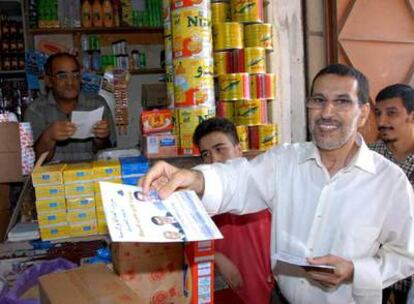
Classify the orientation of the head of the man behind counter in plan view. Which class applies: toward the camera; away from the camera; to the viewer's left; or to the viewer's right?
toward the camera

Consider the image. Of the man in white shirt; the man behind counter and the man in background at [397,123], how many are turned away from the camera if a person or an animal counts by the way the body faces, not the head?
0

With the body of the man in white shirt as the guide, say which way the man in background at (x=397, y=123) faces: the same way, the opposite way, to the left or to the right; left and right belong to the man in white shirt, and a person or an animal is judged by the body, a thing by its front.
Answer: the same way

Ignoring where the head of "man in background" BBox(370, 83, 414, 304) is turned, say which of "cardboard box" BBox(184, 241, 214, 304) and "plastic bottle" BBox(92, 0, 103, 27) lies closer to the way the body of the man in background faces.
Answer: the cardboard box

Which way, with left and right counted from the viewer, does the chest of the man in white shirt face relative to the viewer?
facing the viewer and to the left of the viewer

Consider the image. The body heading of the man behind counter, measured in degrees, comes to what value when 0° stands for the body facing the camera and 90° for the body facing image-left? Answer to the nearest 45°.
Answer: approximately 315°

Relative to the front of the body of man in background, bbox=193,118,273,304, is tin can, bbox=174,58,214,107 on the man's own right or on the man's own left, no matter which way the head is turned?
on the man's own right

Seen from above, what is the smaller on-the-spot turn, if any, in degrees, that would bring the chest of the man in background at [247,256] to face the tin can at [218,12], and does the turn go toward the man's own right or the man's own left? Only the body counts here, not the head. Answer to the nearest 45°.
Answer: approximately 135° to the man's own right

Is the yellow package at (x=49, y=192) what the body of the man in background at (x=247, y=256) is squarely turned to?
no

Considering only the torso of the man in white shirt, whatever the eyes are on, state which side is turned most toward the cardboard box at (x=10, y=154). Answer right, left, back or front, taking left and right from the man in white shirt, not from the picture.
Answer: right

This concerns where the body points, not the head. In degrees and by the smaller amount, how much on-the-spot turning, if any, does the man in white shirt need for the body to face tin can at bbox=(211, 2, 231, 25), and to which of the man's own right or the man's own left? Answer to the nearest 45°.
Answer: approximately 135° to the man's own right

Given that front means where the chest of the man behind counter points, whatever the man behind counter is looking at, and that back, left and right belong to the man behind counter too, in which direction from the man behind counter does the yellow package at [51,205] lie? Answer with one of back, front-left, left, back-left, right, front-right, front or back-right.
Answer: front-right

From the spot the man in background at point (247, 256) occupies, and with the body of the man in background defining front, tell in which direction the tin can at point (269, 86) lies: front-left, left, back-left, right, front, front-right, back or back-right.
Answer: back-right

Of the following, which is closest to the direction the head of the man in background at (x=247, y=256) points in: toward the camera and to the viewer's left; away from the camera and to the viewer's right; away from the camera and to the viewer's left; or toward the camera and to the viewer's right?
toward the camera and to the viewer's left

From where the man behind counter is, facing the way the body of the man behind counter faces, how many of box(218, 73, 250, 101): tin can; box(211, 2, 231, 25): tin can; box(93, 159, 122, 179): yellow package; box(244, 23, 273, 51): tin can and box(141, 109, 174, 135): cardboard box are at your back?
0

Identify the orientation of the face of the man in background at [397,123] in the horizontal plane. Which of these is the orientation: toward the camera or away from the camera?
toward the camera
